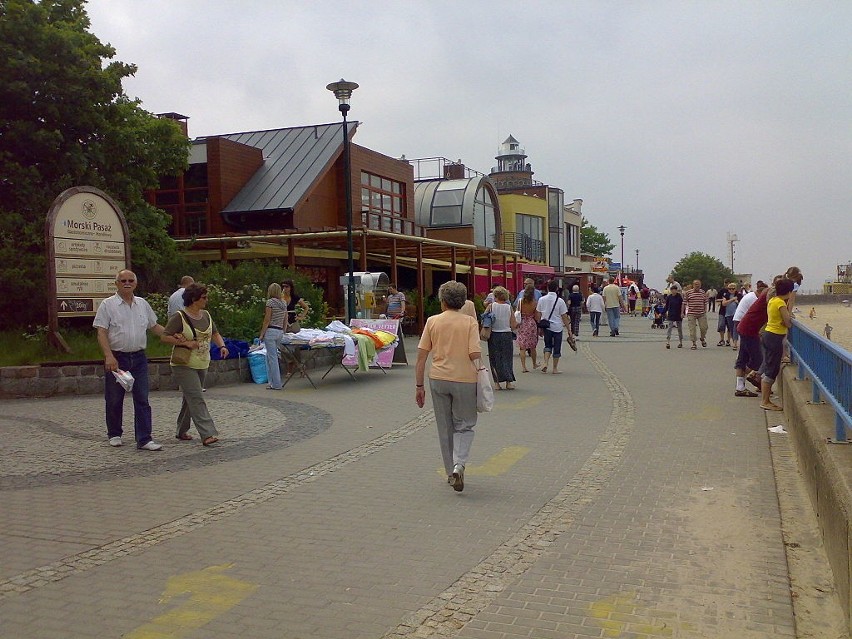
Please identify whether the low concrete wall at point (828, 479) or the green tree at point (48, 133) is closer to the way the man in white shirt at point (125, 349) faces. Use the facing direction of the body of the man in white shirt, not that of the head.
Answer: the low concrete wall

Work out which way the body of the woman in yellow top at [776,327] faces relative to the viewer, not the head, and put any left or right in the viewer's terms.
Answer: facing to the right of the viewer

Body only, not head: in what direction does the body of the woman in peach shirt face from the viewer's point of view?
away from the camera

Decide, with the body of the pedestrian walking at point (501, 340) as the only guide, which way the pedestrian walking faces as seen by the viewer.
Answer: away from the camera

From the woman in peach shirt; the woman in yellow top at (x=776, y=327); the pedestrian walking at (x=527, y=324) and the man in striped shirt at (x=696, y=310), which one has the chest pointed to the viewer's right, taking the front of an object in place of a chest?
the woman in yellow top

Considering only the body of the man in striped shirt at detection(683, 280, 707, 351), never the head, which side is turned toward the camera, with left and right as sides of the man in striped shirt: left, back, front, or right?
front

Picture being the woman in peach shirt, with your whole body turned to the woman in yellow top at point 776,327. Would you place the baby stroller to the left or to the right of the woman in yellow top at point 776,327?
left

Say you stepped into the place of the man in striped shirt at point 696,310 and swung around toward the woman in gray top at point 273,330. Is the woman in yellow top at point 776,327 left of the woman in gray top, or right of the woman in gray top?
left

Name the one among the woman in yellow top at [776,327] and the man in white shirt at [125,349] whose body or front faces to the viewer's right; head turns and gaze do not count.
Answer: the woman in yellow top

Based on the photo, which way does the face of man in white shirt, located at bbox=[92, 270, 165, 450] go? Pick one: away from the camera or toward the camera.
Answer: toward the camera

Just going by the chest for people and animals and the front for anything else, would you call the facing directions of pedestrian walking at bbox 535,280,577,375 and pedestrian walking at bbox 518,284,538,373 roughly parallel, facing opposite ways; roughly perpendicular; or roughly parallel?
roughly parallel
